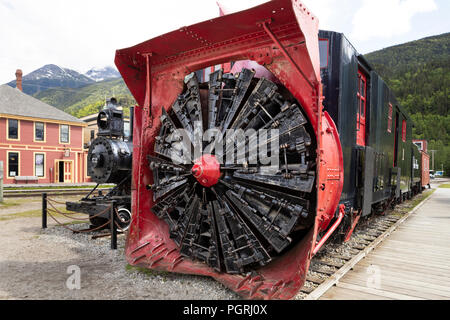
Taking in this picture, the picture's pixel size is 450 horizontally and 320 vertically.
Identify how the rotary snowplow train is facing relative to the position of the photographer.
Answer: facing the viewer and to the left of the viewer

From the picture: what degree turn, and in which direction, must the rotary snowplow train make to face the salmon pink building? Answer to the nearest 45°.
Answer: approximately 90° to its right
